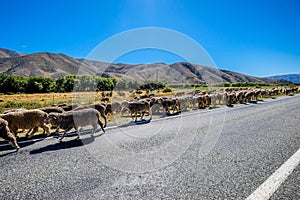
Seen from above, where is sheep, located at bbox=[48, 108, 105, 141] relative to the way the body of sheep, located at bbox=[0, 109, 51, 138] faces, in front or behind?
behind

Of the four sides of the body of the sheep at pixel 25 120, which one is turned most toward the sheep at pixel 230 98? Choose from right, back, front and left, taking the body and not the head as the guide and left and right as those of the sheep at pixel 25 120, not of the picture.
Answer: back

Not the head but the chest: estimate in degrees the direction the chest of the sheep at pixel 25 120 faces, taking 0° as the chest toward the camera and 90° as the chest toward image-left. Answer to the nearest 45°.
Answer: approximately 90°

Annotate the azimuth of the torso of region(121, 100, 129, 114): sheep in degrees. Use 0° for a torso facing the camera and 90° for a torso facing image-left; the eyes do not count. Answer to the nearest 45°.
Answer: approximately 45°

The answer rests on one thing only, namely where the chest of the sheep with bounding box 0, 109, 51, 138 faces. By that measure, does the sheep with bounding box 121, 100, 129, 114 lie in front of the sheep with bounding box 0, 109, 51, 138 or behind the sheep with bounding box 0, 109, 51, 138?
behind

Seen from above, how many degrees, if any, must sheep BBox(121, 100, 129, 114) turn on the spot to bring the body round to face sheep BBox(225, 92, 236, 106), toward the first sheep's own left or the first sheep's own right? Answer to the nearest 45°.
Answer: approximately 180°
